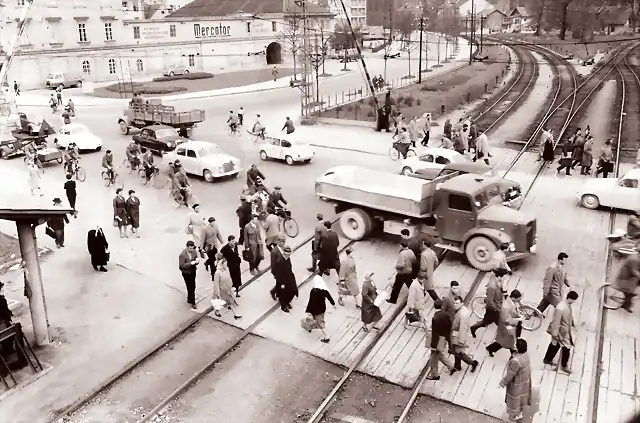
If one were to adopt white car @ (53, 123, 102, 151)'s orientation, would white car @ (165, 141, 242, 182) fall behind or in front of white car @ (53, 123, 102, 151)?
in front

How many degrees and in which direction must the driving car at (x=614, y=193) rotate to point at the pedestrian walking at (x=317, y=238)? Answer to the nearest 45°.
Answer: approximately 45° to its left

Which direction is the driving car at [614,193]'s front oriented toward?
to the viewer's left

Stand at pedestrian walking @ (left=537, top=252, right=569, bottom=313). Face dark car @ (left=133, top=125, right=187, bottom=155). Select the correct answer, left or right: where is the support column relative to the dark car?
left

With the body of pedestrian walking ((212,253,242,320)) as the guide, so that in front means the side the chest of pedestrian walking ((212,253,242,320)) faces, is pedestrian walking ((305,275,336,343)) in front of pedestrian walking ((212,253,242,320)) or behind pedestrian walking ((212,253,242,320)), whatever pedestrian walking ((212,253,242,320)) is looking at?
in front

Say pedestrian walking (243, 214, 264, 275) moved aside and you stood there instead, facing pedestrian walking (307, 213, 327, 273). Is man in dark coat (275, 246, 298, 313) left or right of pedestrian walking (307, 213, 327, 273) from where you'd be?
right

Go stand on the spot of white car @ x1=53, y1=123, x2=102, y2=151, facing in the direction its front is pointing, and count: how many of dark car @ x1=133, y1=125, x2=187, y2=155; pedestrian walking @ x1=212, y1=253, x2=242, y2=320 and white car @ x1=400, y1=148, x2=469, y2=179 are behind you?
0

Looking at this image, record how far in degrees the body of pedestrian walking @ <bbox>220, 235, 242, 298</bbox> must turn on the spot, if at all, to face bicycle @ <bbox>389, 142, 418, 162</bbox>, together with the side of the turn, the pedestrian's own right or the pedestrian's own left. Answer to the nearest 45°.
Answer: approximately 90° to the pedestrian's own left

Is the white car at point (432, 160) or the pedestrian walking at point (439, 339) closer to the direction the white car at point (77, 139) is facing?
the white car

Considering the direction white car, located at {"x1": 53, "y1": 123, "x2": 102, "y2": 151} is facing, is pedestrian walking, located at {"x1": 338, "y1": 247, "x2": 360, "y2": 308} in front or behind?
in front

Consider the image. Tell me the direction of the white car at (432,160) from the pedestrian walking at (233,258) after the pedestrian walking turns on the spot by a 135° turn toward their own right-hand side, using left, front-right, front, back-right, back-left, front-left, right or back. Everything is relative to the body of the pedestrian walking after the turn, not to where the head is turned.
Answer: back-right
